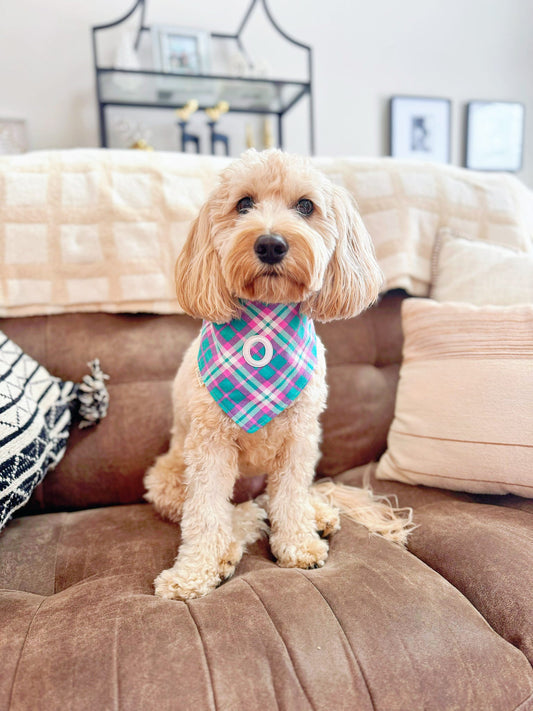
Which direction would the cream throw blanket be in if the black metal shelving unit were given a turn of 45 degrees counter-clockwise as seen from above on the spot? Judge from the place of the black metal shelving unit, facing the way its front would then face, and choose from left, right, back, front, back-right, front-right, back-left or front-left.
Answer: front-right

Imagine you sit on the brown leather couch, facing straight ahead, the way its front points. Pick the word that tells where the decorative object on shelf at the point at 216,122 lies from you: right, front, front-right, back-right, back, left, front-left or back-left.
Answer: back

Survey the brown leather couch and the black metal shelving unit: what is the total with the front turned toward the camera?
2

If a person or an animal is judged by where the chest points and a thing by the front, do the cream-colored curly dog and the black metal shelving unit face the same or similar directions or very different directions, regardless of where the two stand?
same or similar directions

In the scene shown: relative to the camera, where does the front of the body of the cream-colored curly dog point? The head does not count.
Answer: toward the camera

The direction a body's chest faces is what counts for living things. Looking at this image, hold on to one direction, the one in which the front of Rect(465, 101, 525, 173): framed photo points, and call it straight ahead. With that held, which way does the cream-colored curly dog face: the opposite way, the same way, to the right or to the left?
the same way

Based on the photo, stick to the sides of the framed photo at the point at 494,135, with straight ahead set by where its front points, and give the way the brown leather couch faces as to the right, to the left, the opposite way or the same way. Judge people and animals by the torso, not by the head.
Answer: the same way

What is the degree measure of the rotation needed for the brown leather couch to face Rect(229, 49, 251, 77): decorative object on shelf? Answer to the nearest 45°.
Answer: approximately 180°

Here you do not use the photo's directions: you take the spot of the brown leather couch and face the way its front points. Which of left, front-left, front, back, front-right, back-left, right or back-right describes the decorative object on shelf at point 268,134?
back

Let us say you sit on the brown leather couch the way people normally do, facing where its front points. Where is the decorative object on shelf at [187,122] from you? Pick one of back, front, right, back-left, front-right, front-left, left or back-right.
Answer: back

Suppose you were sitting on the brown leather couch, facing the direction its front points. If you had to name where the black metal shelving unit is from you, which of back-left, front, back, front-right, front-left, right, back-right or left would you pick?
back

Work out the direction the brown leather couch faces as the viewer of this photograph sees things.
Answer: facing the viewer
